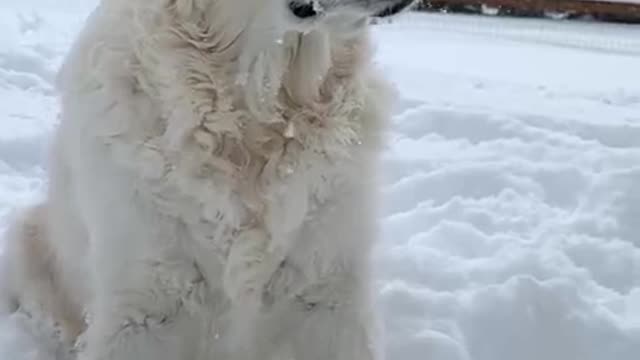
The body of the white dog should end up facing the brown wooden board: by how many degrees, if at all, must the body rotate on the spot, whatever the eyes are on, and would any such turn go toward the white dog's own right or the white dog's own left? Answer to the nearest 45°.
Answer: approximately 90° to the white dog's own left

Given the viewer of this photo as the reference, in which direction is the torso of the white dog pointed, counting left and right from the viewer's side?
facing the viewer and to the right of the viewer
